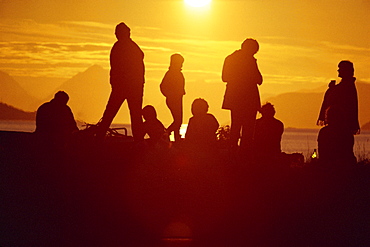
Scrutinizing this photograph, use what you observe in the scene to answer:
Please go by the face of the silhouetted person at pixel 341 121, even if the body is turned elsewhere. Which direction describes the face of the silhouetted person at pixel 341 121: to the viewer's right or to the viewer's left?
to the viewer's left
